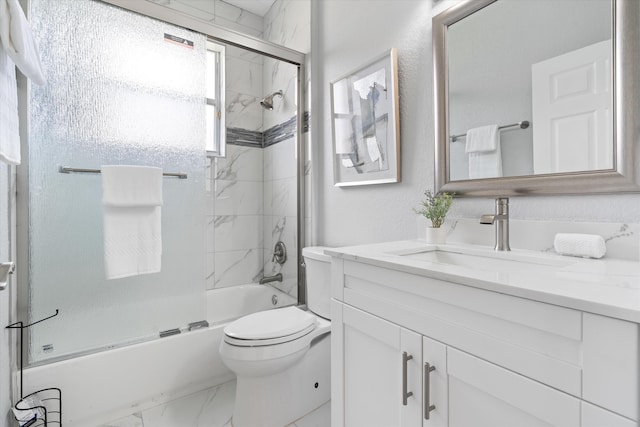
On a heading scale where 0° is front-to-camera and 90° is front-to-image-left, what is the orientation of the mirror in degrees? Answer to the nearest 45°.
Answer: approximately 45°

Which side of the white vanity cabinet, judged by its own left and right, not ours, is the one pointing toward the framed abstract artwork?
right

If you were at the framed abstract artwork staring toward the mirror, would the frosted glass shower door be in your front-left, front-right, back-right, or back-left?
back-right

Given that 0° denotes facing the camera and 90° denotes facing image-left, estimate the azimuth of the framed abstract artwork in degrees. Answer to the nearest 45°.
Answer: approximately 45°

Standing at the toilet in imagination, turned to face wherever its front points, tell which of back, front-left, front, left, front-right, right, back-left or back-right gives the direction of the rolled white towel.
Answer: left

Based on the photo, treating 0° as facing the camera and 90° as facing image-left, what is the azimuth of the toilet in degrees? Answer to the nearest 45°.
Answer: approximately 45°

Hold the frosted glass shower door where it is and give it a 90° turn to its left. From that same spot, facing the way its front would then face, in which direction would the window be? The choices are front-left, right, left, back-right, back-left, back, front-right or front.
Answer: front

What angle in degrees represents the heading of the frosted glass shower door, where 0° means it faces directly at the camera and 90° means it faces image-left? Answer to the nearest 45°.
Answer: approximately 315°

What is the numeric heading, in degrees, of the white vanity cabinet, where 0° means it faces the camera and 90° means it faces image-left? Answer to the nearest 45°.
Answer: approximately 45°

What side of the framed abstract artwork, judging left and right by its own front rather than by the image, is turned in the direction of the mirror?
left
